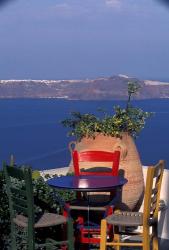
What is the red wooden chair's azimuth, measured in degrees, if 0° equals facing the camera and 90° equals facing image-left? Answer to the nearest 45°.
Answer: approximately 0°

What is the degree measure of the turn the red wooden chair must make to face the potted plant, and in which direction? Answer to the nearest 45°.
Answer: approximately 180°
